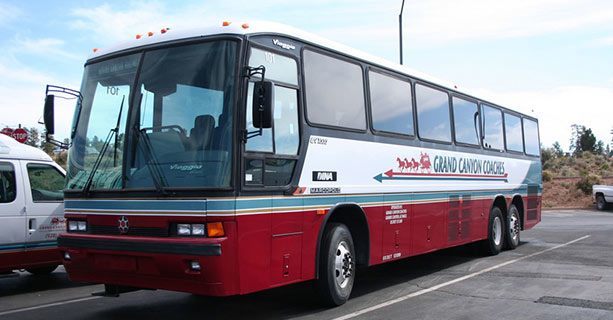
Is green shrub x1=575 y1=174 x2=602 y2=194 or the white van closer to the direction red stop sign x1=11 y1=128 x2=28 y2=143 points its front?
the white van

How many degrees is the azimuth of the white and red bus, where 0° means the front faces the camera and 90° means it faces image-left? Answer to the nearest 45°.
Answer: approximately 45°

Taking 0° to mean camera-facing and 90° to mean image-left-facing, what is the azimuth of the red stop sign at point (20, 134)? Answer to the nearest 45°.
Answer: approximately 0°

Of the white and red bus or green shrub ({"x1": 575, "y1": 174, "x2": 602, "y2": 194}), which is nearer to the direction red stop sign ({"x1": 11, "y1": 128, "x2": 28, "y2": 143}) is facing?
the white and red bus

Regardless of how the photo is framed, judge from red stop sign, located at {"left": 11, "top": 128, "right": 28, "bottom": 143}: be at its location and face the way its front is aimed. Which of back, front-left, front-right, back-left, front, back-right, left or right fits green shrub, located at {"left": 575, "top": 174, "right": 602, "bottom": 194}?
left

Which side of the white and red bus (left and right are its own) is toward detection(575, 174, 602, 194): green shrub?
back

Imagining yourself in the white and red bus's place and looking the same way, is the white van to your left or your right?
on your right

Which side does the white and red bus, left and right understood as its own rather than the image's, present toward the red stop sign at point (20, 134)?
right

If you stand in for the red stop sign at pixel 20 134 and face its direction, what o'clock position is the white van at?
The white van is roughly at 12 o'clock from the red stop sign.
